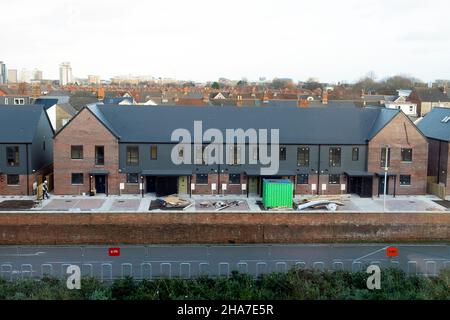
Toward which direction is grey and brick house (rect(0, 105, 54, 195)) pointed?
toward the camera

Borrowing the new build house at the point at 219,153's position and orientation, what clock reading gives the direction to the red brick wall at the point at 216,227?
The red brick wall is roughly at 12 o'clock from the new build house.

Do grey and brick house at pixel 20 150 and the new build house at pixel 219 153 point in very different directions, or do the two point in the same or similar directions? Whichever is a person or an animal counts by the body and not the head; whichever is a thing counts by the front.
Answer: same or similar directions

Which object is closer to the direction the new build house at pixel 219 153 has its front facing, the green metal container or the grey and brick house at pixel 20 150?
the green metal container

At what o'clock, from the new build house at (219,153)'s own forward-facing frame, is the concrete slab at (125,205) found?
The concrete slab is roughly at 2 o'clock from the new build house.

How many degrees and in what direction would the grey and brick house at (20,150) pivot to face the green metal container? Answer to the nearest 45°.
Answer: approximately 45° to its left

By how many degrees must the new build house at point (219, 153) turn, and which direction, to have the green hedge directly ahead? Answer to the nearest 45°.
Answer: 0° — it already faces it

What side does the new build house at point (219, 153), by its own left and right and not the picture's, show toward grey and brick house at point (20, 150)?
right

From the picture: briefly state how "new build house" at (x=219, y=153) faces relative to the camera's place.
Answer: facing the viewer

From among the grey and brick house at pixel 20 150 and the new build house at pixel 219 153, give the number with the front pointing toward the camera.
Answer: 2

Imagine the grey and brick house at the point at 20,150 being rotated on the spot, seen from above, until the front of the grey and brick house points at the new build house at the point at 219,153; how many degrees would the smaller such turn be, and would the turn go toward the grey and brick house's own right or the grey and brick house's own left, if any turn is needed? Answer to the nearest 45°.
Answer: approximately 90° to the grey and brick house's own left

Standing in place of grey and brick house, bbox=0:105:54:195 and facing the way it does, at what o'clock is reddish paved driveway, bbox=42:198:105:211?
The reddish paved driveway is roughly at 11 o'clock from the grey and brick house.

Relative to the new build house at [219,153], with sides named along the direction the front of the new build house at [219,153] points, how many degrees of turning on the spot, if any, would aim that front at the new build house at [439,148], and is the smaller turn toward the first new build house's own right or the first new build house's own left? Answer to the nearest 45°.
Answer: approximately 90° to the first new build house's own left

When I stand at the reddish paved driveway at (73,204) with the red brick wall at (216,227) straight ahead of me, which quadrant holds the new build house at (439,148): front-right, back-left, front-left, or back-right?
front-left

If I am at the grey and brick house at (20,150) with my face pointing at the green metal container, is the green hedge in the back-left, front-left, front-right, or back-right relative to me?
front-right
